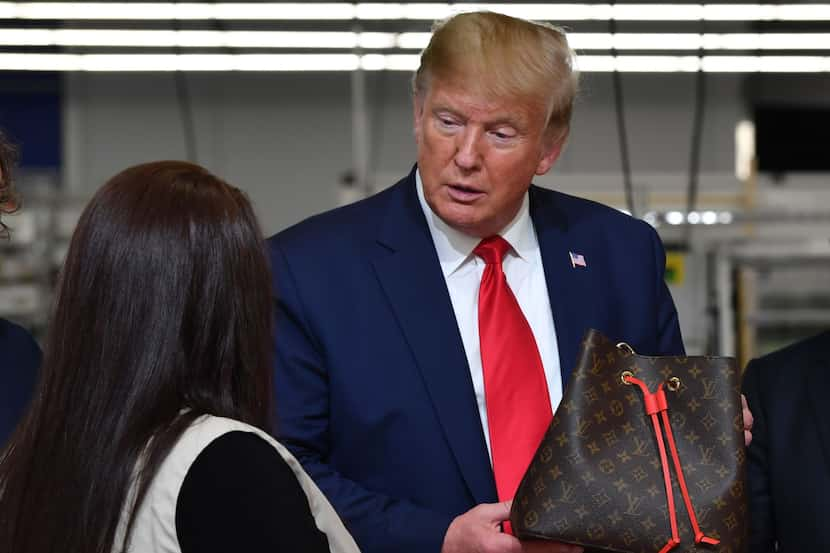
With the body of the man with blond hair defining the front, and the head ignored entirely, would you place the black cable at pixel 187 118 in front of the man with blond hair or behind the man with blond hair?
behind

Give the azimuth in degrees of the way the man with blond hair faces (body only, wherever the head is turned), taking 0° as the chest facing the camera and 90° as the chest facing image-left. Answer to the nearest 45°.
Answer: approximately 0°

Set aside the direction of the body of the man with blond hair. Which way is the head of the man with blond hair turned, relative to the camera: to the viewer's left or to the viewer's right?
to the viewer's left

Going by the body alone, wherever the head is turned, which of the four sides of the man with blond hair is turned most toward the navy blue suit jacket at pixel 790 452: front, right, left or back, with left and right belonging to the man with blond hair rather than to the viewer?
left

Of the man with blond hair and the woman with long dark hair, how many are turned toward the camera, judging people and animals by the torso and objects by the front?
1

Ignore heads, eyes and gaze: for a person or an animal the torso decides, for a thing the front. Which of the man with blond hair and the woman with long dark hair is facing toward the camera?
the man with blond hair

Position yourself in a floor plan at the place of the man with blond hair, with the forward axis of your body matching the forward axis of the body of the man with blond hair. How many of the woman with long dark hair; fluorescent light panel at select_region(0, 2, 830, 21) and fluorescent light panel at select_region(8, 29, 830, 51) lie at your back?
2

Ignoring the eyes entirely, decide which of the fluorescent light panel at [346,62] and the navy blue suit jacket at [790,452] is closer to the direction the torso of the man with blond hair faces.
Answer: the navy blue suit jacket

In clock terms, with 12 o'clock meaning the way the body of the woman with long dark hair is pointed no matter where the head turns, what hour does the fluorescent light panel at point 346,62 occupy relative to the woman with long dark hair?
The fluorescent light panel is roughly at 11 o'clock from the woman with long dark hair.

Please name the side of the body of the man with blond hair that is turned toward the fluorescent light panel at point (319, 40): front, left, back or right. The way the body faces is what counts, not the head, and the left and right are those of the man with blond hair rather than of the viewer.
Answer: back

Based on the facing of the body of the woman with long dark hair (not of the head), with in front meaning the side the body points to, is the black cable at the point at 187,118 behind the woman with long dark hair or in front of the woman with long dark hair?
in front

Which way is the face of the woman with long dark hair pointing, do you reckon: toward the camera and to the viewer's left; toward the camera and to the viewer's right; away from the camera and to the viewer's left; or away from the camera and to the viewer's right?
away from the camera and to the viewer's right

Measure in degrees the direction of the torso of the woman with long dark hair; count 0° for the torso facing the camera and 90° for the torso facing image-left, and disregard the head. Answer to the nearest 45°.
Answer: approximately 225°

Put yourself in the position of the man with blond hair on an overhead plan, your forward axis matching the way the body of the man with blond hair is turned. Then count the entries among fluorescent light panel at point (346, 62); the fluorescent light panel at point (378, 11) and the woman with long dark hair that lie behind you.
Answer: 2

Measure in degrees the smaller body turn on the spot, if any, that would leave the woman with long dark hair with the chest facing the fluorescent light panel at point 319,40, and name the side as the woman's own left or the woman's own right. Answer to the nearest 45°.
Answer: approximately 45° to the woman's own left
